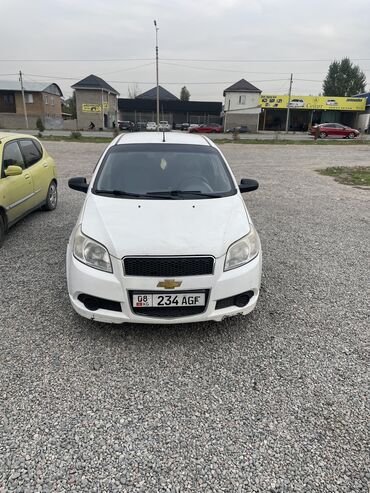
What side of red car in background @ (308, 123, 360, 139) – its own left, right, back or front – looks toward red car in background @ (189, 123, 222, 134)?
back

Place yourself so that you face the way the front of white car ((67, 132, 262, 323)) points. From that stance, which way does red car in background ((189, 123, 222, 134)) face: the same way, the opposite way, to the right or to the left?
to the right

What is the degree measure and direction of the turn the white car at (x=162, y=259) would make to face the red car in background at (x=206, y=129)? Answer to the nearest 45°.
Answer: approximately 180°

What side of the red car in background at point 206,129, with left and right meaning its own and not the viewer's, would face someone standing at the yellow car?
left

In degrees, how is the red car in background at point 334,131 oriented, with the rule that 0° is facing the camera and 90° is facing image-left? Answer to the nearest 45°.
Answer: approximately 270°

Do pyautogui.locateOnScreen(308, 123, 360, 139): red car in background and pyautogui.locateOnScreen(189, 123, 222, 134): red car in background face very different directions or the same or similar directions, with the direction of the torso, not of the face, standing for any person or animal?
very different directions

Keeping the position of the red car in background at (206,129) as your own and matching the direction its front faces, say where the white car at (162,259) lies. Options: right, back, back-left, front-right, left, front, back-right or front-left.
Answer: left

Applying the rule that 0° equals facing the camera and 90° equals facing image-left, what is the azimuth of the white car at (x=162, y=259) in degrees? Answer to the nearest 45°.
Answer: approximately 0°

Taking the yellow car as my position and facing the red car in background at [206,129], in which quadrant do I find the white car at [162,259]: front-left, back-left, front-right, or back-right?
back-right

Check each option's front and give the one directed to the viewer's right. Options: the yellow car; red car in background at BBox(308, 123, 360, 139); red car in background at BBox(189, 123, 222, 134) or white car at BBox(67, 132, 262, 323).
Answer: red car in background at BBox(308, 123, 360, 139)

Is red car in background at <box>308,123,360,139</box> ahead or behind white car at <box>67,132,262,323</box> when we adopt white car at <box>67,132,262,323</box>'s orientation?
behind

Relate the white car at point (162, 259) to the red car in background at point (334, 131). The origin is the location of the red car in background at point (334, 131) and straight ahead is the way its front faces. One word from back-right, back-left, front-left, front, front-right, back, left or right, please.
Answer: right
